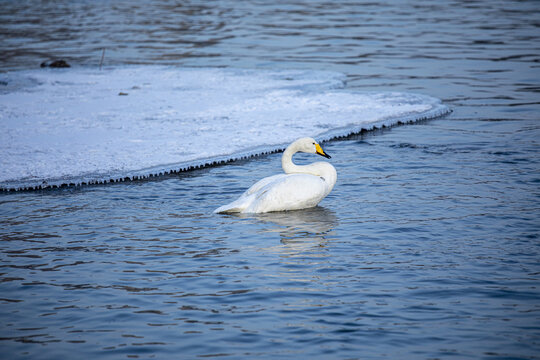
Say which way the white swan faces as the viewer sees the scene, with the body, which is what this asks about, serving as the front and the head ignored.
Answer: to the viewer's right

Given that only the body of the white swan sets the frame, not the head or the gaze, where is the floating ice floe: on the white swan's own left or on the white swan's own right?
on the white swan's own left
